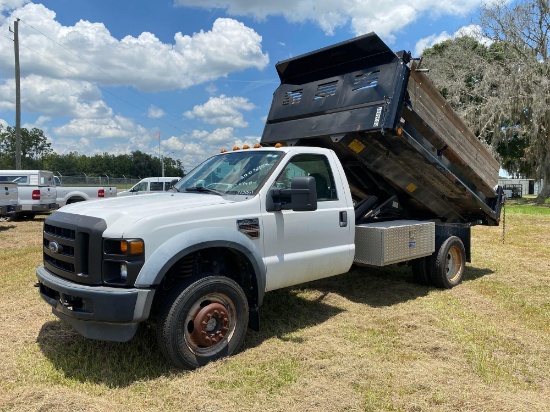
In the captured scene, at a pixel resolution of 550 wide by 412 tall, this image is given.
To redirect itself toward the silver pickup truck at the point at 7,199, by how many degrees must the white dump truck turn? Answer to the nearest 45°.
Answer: approximately 90° to its right

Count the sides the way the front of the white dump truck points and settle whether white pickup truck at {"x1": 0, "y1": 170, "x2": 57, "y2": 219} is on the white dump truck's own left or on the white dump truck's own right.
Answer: on the white dump truck's own right

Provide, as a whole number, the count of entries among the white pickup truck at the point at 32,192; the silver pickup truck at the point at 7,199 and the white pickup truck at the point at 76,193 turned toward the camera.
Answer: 0

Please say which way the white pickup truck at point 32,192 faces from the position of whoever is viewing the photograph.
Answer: facing away from the viewer and to the left of the viewer

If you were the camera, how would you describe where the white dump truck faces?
facing the viewer and to the left of the viewer

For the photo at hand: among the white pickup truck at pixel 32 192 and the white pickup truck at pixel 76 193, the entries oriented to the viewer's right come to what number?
0

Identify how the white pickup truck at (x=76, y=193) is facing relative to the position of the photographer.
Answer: facing away from the viewer and to the left of the viewer

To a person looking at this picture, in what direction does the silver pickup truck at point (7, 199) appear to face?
facing away from the viewer and to the left of the viewer

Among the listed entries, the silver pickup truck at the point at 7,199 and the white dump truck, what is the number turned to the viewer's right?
0
